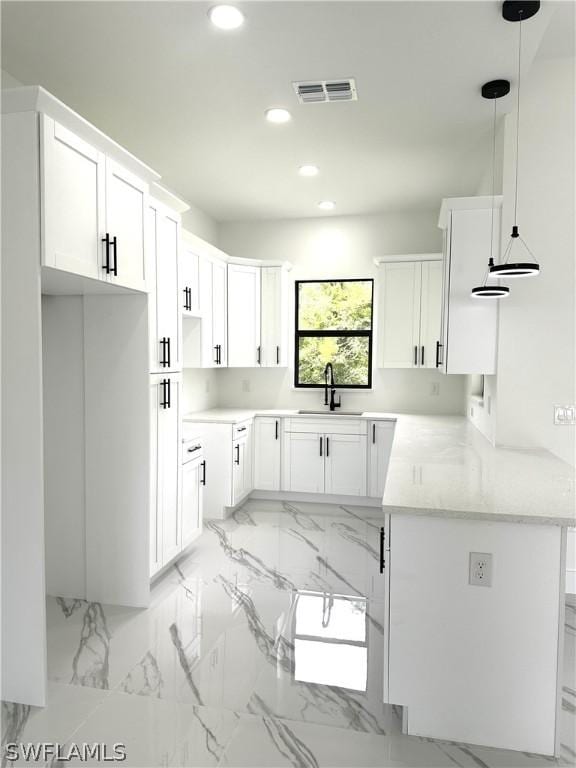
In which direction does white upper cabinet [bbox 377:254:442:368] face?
toward the camera

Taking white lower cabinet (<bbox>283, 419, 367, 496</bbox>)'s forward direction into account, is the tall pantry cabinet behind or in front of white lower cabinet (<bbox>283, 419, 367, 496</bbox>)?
in front

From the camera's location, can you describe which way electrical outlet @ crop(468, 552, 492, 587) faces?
facing the viewer

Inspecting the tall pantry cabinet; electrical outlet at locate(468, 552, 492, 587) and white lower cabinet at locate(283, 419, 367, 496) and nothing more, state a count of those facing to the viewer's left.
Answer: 0

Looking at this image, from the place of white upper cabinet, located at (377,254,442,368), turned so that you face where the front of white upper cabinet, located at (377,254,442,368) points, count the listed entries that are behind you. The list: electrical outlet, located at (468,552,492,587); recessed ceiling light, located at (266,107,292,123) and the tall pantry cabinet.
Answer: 0

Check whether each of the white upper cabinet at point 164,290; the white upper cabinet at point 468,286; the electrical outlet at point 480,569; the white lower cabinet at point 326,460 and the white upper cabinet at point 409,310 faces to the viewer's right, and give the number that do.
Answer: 1

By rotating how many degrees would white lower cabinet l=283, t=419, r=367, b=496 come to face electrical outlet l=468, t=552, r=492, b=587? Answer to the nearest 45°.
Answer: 0° — it already faces it

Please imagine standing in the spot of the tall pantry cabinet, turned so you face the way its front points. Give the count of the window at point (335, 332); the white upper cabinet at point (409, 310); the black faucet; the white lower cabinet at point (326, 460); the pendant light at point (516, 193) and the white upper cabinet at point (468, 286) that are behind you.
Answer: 0

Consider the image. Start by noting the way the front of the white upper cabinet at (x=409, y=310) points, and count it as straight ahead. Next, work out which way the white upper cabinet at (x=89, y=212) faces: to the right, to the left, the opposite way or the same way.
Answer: to the left

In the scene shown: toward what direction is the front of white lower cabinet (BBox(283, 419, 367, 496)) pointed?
toward the camera

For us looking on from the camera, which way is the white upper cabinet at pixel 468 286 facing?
facing to the left of the viewer

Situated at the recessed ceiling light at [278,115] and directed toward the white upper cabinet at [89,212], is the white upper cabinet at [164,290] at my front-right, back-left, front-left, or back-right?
front-right

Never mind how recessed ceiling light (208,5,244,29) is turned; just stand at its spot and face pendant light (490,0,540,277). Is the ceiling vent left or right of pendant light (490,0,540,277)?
left

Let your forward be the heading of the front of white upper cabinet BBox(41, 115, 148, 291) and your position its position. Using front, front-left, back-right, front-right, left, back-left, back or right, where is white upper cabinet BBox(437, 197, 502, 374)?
front-left

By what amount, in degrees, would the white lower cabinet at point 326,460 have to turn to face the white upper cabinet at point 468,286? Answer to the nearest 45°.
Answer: approximately 45° to its left

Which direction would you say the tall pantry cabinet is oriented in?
to the viewer's right

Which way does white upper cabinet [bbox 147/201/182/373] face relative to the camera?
to the viewer's right

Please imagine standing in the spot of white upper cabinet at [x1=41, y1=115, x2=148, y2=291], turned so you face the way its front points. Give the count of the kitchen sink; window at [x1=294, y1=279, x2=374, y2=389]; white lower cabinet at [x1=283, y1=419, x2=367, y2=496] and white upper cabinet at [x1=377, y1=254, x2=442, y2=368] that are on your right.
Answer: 0

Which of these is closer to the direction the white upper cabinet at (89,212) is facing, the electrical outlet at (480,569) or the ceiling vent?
the electrical outlet
